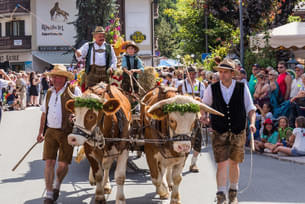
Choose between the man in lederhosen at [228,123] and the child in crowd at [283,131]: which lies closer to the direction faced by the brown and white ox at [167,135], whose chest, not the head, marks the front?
the man in lederhosen

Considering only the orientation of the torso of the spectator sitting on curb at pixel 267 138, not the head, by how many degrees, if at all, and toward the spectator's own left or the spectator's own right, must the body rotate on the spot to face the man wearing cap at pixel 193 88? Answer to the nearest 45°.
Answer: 0° — they already face them

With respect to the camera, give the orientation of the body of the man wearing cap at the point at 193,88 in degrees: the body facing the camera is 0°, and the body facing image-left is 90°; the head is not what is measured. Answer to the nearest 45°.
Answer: approximately 0°

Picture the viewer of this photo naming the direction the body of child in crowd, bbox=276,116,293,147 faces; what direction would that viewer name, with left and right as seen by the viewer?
facing the viewer and to the left of the viewer

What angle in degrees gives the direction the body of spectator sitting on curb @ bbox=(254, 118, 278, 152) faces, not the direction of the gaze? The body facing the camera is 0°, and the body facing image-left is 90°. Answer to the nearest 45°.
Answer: approximately 45°

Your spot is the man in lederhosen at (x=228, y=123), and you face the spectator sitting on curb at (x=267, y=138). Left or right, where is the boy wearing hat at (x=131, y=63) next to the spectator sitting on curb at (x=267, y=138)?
left

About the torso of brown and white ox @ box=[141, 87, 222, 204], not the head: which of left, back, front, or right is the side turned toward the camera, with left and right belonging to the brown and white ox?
front

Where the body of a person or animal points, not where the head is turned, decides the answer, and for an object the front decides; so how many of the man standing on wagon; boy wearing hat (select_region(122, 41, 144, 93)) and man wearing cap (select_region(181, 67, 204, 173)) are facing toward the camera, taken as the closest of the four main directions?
3

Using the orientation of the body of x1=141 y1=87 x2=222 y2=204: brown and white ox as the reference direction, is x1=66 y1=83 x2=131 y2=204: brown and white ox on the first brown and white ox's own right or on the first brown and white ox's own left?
on the first brown and white ox's own right

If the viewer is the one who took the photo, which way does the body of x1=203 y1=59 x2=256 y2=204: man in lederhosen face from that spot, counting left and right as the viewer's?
facing the viewer

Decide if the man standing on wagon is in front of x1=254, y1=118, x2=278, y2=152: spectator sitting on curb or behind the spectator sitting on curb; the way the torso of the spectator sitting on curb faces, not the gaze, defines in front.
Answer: in front

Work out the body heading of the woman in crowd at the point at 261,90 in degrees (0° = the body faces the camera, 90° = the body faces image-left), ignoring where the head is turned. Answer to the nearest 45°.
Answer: approximately 45°
